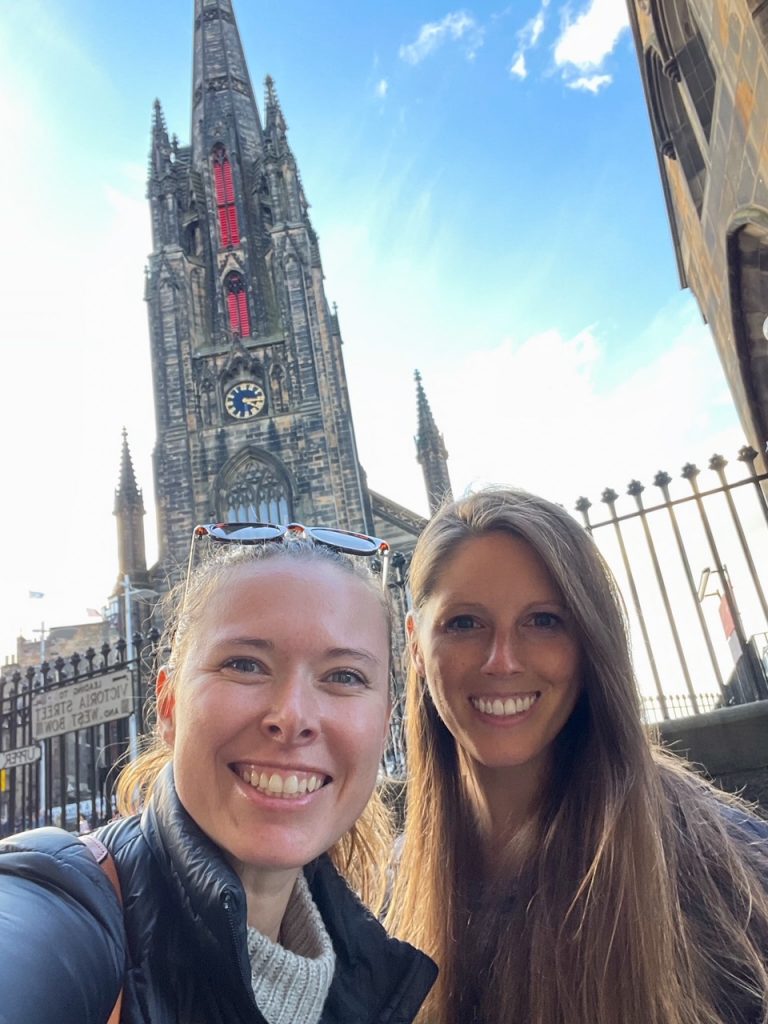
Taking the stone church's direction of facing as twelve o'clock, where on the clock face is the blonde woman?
The blonde woman is roughly at 12 o'clock from the stone church.

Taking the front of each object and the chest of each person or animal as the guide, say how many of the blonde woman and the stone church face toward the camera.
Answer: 2

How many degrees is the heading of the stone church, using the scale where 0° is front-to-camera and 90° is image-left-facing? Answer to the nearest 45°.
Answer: approximately 0°

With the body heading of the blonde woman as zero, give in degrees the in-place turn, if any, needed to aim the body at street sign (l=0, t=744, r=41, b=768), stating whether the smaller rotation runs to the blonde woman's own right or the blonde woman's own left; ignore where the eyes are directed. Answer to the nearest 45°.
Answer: approximately 180°

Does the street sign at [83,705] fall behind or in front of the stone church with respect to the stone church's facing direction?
in front

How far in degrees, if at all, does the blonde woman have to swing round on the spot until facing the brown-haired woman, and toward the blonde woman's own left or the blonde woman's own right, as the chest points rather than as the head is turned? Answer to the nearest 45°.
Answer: approximately 90° to the blonde woman's own left

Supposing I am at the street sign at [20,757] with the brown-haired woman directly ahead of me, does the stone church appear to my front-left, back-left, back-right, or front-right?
back-left

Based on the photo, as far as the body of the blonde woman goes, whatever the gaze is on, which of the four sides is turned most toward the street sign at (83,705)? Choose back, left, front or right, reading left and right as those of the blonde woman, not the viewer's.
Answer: back

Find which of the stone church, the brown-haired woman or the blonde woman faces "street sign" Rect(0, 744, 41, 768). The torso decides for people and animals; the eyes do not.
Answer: the stone church

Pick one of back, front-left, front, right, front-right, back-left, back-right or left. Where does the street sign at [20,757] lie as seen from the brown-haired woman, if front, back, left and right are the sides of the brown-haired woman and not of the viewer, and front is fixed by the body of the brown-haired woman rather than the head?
back-right

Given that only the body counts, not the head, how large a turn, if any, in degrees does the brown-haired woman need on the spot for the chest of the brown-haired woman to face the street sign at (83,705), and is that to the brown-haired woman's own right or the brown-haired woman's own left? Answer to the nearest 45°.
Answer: approximately 135° to the brown-haired woman's own right
